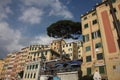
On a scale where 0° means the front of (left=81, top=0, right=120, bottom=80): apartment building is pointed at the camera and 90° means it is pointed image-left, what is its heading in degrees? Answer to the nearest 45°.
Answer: approximately 45°
